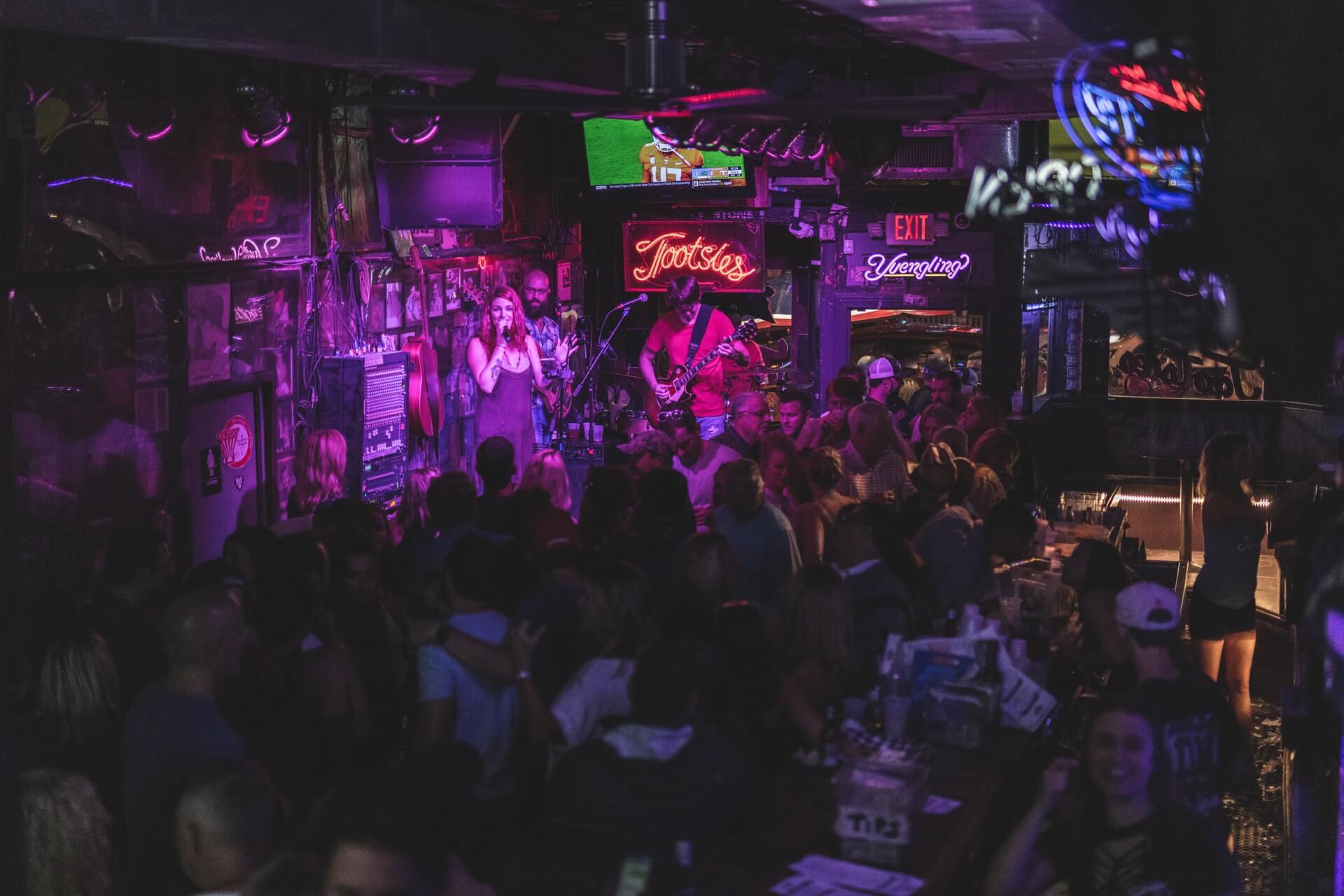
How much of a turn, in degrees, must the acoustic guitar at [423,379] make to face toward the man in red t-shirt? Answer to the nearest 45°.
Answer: approximately 90° to its left

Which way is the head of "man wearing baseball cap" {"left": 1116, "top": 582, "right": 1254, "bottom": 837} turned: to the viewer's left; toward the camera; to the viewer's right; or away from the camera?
away from the camera

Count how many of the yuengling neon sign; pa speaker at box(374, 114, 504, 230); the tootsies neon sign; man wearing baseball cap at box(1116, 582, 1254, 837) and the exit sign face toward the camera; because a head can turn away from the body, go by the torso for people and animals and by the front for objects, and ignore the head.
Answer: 4

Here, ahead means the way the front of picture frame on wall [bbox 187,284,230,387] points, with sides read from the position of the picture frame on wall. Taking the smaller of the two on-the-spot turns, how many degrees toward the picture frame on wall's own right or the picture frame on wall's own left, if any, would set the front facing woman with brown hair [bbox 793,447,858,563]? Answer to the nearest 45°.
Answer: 0° — it already faces them

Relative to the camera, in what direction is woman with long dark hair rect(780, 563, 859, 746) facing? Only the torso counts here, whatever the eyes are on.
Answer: away from the camera

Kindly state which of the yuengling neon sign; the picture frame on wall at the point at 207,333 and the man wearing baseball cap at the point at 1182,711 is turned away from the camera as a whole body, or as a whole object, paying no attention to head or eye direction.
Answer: the man wearing baseball cap

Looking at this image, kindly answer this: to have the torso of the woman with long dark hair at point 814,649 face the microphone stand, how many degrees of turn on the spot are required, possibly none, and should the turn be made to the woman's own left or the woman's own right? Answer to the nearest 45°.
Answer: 0° — they already face it

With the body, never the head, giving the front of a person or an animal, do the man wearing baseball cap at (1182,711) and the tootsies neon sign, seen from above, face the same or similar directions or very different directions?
very different directions

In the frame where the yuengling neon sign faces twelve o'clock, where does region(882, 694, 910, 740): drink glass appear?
The drink glass is roughly at 12 o'clock from the yuengling neon sign.
